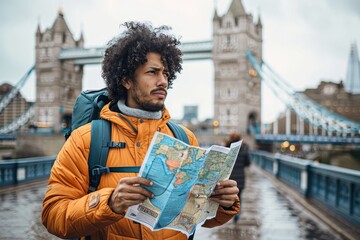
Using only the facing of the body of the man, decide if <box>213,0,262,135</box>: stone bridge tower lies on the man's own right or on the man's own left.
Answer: on the man's own left

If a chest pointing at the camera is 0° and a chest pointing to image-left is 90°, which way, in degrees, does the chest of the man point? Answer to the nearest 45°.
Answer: approximately 315°
